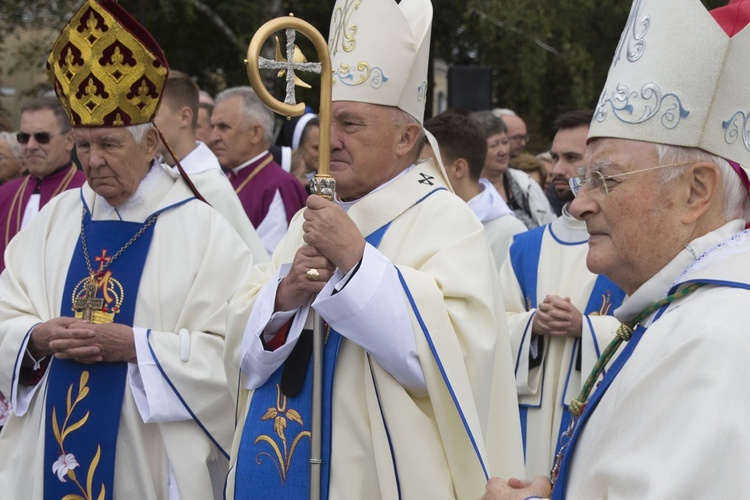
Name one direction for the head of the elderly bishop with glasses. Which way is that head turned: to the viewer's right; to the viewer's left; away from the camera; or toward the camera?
to the viewer's left

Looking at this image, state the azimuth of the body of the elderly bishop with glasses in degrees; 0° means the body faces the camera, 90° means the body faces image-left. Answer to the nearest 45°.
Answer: approximately 90°

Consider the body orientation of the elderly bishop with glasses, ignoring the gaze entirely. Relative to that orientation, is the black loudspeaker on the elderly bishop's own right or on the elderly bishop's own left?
on the elderly bishop's own right
